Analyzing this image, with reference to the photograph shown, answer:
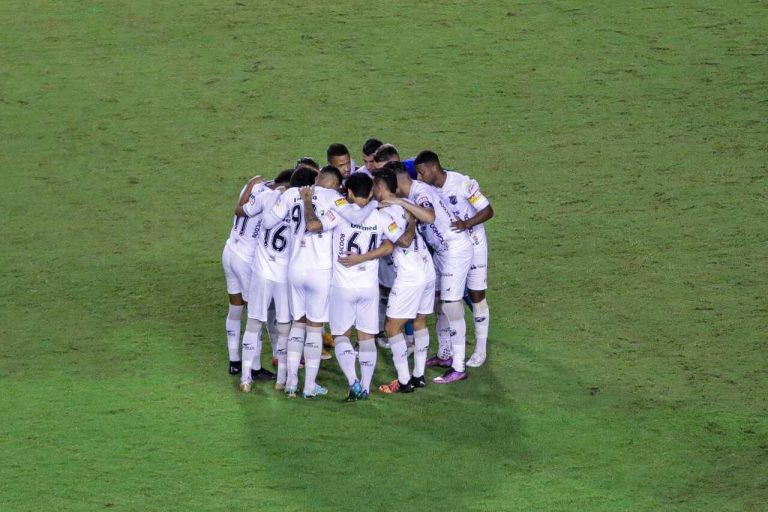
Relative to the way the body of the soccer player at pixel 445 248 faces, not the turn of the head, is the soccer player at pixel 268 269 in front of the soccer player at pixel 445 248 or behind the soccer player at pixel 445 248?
in front

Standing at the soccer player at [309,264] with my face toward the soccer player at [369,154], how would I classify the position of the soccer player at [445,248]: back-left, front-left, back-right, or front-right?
front-right

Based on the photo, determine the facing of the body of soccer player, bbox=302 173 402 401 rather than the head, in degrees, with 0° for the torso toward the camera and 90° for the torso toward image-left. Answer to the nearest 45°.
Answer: approximately 180°

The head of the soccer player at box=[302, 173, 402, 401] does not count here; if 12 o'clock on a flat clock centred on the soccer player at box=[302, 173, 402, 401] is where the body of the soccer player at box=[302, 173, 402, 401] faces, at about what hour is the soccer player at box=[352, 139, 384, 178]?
the soccer player at box=[352, 139, 384, 178] is roughly at 12 o'clock from the soccer player at box=[302, 173, 402, 401].

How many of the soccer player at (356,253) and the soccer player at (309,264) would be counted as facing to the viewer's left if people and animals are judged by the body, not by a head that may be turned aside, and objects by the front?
0

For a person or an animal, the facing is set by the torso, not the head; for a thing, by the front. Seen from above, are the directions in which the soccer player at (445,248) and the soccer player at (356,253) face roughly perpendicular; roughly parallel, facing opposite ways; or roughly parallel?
roughly perpendicular

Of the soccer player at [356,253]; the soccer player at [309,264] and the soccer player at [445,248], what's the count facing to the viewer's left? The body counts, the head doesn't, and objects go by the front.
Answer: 1

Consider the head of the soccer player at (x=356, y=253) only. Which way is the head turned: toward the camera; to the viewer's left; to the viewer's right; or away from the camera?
away from the camera

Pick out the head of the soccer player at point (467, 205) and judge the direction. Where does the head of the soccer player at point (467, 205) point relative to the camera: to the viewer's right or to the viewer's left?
to the viewer's left

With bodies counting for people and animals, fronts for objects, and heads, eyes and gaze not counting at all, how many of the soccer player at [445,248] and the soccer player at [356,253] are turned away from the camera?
1

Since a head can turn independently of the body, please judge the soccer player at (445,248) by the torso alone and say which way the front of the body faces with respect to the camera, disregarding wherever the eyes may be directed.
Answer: to the viewer's left
